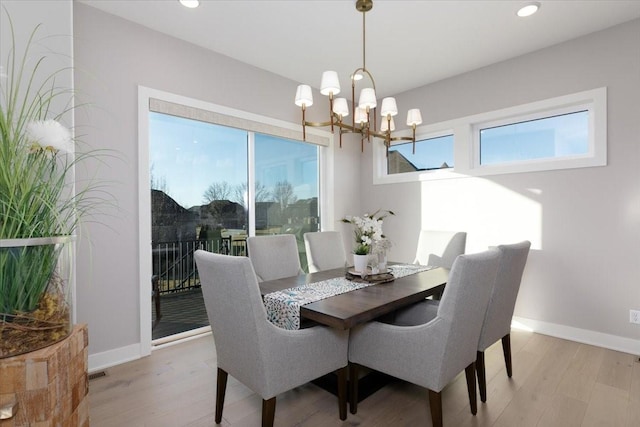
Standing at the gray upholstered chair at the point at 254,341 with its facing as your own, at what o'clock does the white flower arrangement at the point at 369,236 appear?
The white flower arrangement is roughly at 12 o'clock from the gray upholstered chair.

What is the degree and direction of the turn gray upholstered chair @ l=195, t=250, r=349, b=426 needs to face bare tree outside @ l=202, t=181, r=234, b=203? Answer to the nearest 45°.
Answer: approximately 45° to its left

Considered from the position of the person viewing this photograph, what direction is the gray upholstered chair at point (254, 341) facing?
facing away from the viewer and to the right of the viewer

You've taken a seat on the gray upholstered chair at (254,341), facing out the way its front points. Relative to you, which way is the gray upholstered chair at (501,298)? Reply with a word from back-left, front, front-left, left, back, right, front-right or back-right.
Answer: front-right

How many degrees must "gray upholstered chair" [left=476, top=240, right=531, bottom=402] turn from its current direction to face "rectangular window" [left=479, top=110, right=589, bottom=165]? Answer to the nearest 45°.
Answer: approximately 45° to its right

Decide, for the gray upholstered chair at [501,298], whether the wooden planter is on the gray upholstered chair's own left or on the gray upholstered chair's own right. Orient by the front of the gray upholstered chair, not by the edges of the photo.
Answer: on the gray upholstered chair's own left

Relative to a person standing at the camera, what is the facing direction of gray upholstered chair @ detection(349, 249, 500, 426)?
facing away from the viewer and to the left of the viewer

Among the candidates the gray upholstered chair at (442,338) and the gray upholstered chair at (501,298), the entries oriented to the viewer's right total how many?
0

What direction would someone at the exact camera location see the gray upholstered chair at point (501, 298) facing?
facing away from the viewer and to the left of the viewer

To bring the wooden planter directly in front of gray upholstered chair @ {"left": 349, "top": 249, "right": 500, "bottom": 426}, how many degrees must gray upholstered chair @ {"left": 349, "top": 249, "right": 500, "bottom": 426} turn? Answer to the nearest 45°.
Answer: approximately 90° to its left

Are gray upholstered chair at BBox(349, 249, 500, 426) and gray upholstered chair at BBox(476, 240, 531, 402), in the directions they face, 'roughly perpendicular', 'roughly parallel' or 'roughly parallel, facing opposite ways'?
roughly parallel

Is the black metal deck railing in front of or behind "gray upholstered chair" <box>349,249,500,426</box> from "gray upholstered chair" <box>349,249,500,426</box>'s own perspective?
in front

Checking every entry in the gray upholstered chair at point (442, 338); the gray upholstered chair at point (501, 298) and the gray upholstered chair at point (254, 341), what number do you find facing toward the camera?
0

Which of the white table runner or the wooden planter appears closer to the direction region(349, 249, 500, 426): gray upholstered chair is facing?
the white table runner
